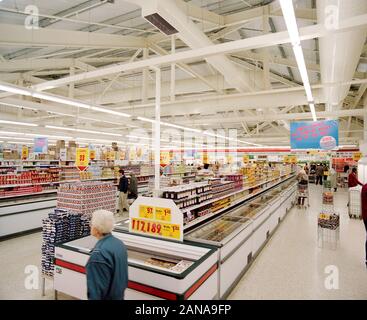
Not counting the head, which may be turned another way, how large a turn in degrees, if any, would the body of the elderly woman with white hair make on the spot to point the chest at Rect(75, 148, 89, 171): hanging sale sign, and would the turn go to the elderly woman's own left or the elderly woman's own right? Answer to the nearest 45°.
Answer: approximately 45° to the elderly woman's own right

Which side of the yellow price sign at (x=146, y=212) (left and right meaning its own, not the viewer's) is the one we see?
front

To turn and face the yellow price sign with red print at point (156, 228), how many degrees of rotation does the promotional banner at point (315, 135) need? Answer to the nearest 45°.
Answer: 0° — it already faces it

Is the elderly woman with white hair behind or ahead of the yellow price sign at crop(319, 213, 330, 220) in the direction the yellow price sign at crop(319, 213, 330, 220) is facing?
ahead

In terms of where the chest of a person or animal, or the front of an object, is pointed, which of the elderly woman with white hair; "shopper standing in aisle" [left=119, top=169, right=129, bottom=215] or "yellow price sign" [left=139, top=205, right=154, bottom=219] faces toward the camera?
the yellow price sign

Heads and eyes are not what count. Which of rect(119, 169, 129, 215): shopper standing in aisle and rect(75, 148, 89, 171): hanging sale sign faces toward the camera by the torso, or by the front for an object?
the hanging sale sign

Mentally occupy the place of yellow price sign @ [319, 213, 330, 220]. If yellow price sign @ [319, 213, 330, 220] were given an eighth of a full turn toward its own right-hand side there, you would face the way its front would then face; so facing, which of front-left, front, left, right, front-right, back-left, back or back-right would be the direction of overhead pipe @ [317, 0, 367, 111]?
front-left

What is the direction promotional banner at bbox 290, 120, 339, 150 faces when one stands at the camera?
facing the viewer

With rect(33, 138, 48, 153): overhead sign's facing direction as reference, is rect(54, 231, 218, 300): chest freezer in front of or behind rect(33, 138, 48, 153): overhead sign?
in front

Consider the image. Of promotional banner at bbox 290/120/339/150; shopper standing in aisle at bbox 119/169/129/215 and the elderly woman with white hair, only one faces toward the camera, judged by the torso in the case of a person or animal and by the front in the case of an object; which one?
the promotional banner

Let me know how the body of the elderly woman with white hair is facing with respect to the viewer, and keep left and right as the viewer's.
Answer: facing away from the viewer and to the left of the viewer

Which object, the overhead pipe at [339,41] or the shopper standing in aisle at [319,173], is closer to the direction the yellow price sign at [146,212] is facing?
the overhead pipe
